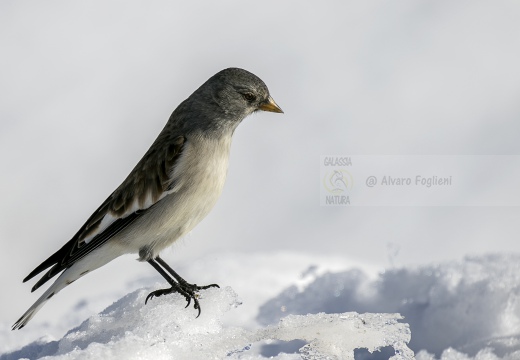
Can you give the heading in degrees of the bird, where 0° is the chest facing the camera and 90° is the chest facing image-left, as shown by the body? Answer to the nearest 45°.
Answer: approximately 270°
